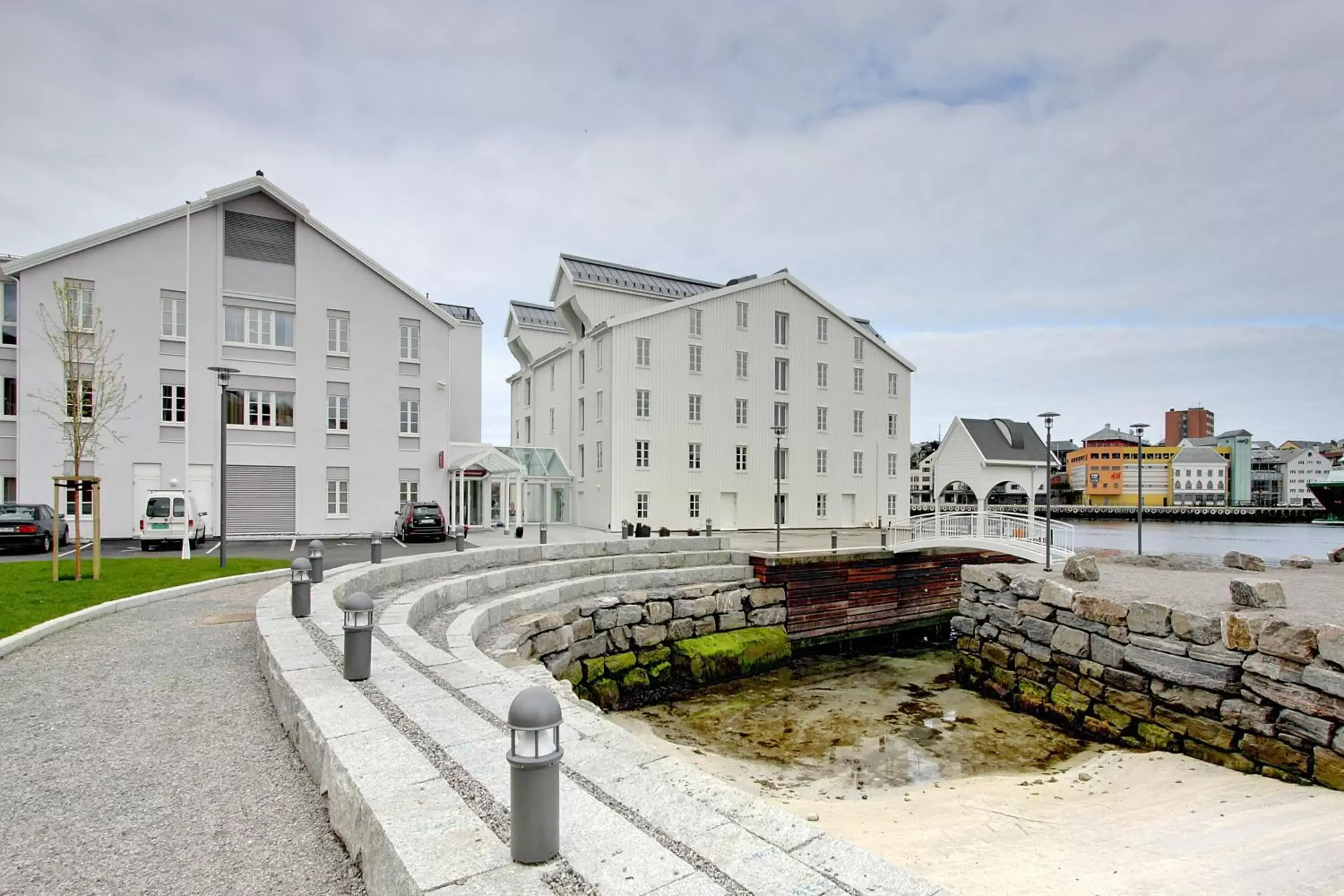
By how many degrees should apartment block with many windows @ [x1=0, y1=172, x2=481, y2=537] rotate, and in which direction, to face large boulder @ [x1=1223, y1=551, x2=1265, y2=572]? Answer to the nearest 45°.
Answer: approximately 45° to its left

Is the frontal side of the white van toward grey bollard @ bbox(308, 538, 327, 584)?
no

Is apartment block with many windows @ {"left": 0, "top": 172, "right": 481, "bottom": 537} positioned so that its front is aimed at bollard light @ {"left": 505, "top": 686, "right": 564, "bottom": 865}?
yes

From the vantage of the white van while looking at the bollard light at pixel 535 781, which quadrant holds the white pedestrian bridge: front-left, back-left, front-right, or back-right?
front-left

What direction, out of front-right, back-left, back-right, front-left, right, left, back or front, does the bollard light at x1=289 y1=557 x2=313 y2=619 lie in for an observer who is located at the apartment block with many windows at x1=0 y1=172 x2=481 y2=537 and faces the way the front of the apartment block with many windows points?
front

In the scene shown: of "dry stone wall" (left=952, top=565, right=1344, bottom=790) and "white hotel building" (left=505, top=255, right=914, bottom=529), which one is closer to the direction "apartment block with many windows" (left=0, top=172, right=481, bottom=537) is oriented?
the dry stone wall

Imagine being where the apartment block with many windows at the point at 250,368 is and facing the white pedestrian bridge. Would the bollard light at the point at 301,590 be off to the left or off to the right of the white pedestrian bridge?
right

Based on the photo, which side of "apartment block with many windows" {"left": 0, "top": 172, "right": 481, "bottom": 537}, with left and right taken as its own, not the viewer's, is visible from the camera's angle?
front

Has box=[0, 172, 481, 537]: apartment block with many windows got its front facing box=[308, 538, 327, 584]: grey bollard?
yes
